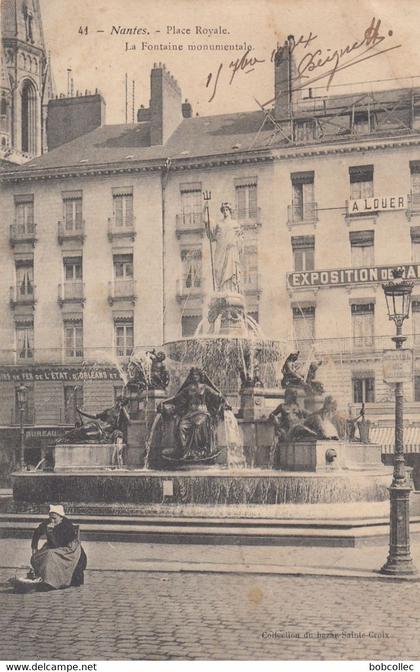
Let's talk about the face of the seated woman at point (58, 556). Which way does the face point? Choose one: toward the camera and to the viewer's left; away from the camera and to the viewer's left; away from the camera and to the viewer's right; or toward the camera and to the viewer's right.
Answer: toward the camera and to the viewer's left

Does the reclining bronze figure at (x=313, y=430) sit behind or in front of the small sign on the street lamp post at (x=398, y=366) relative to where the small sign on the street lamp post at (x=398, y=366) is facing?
behind

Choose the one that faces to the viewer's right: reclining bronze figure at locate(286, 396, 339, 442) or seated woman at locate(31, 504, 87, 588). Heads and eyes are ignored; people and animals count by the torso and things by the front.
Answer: the reclining bronze figure

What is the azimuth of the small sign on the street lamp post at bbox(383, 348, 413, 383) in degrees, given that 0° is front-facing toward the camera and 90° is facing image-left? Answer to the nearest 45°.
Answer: approximately 0°
